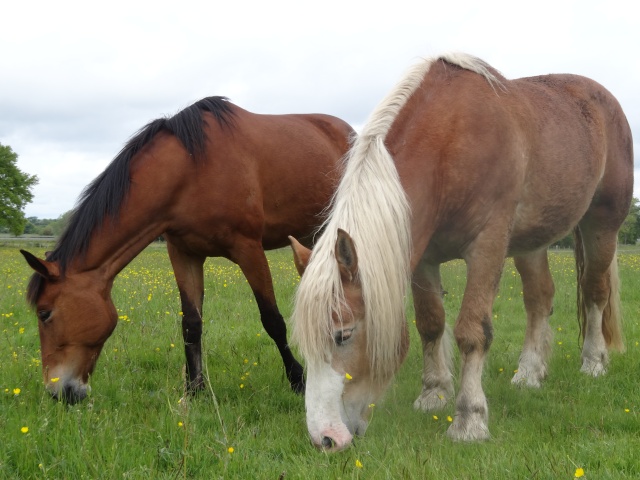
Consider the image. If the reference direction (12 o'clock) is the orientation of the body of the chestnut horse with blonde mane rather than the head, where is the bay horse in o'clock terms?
The bay horse is roughly at 2 o'clock from the chestnut horse with blonde mane.

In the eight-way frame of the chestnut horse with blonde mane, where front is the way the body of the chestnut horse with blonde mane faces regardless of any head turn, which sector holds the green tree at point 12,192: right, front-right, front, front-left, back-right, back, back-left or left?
right

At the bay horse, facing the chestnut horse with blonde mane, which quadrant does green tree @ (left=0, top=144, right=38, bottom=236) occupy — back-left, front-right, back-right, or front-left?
back-left

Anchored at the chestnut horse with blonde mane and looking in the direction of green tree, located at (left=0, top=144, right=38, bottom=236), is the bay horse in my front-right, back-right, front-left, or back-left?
front-left

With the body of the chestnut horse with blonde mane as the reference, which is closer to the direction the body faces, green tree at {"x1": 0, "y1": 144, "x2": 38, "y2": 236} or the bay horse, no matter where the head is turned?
the bay horse

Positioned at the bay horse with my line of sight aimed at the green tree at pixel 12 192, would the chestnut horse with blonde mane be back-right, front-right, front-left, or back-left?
back-right
